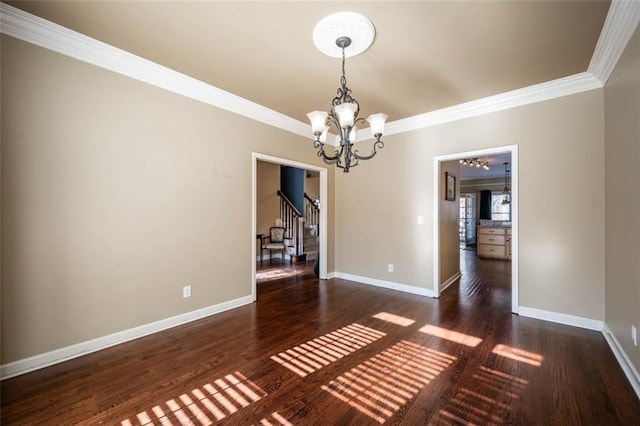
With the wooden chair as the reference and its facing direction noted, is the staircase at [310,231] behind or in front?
behind

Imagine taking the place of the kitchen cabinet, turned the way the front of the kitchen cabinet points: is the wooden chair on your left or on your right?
on your right

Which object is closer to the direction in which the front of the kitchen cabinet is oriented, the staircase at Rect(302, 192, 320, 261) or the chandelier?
the chandelier

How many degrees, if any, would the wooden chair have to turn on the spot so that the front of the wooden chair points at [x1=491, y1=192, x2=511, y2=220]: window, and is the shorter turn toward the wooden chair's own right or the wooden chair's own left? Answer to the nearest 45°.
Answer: approximately 135° to the wooden chair's own left

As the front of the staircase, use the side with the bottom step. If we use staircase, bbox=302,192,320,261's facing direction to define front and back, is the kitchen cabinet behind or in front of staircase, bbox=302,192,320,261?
in front

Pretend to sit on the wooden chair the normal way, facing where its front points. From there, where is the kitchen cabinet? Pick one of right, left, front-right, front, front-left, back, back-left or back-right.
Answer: back-left

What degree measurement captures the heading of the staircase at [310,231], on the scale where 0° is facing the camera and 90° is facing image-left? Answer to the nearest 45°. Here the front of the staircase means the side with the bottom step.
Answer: approximately 315°

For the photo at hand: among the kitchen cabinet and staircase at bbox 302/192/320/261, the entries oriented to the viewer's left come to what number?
0

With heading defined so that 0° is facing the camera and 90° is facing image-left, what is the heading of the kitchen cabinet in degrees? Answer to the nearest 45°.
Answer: approximately 0°

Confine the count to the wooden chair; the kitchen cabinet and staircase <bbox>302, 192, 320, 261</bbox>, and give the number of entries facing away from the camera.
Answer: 0

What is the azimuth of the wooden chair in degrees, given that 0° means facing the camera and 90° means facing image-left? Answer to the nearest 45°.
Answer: approximately 45°

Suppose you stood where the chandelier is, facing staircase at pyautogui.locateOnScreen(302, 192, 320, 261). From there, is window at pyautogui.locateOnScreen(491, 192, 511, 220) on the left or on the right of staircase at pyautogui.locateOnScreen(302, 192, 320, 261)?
right

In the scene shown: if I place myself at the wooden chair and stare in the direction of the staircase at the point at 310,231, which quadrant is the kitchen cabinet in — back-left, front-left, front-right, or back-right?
front-right

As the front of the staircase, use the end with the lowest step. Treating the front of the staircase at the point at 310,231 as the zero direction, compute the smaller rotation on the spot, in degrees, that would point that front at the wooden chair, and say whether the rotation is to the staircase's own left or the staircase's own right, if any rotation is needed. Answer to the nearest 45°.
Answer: approximately 90° to the staircase's own right

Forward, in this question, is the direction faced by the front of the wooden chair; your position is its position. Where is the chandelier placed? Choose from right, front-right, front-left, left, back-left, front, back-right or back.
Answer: front-left

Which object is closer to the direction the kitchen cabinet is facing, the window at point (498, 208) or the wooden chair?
the wooden chair
